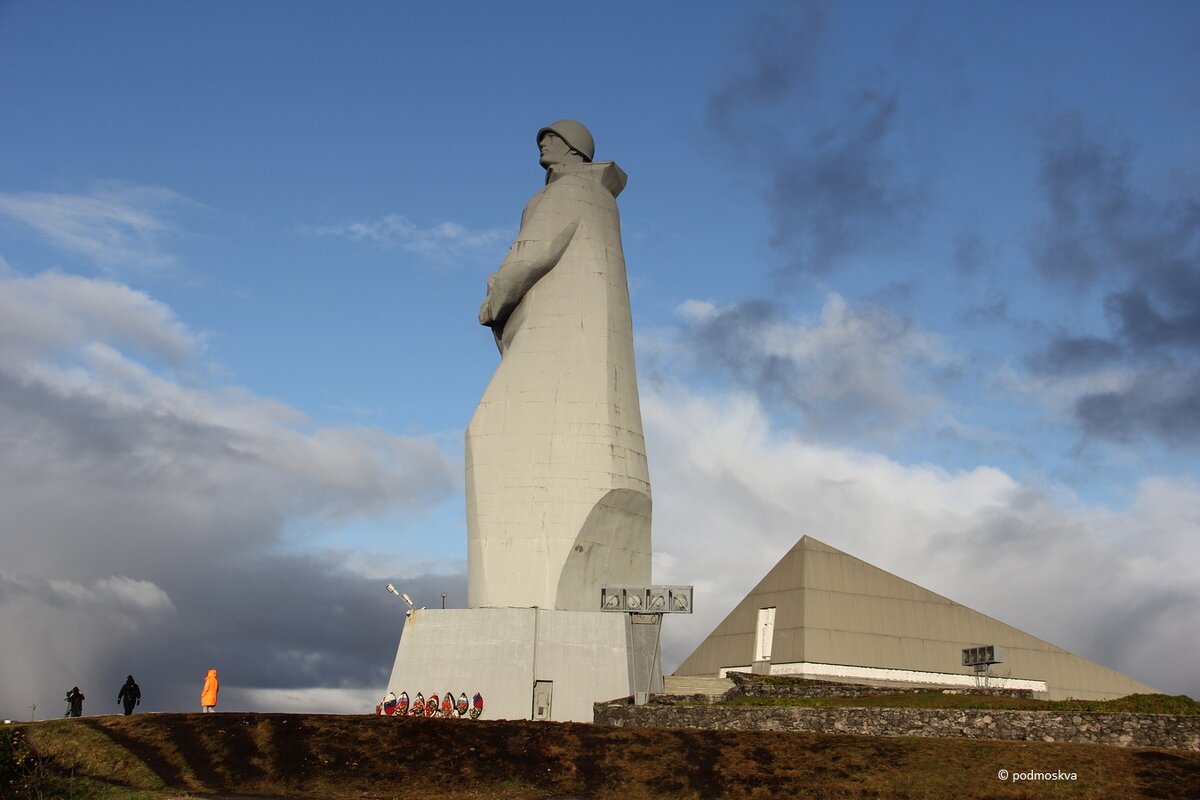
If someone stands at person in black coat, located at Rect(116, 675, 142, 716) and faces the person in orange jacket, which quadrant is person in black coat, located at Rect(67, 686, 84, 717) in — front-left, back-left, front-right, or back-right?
back-left

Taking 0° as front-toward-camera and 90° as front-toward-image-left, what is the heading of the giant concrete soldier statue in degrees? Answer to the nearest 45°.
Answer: approximately 90°

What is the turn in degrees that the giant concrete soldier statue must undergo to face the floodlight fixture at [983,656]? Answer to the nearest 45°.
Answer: approximately 180°

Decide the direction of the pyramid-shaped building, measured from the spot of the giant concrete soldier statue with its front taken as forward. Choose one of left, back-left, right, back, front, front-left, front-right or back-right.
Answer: back-right

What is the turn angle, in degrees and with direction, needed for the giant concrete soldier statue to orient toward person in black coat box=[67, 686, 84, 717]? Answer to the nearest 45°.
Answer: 0° — it already faces them
